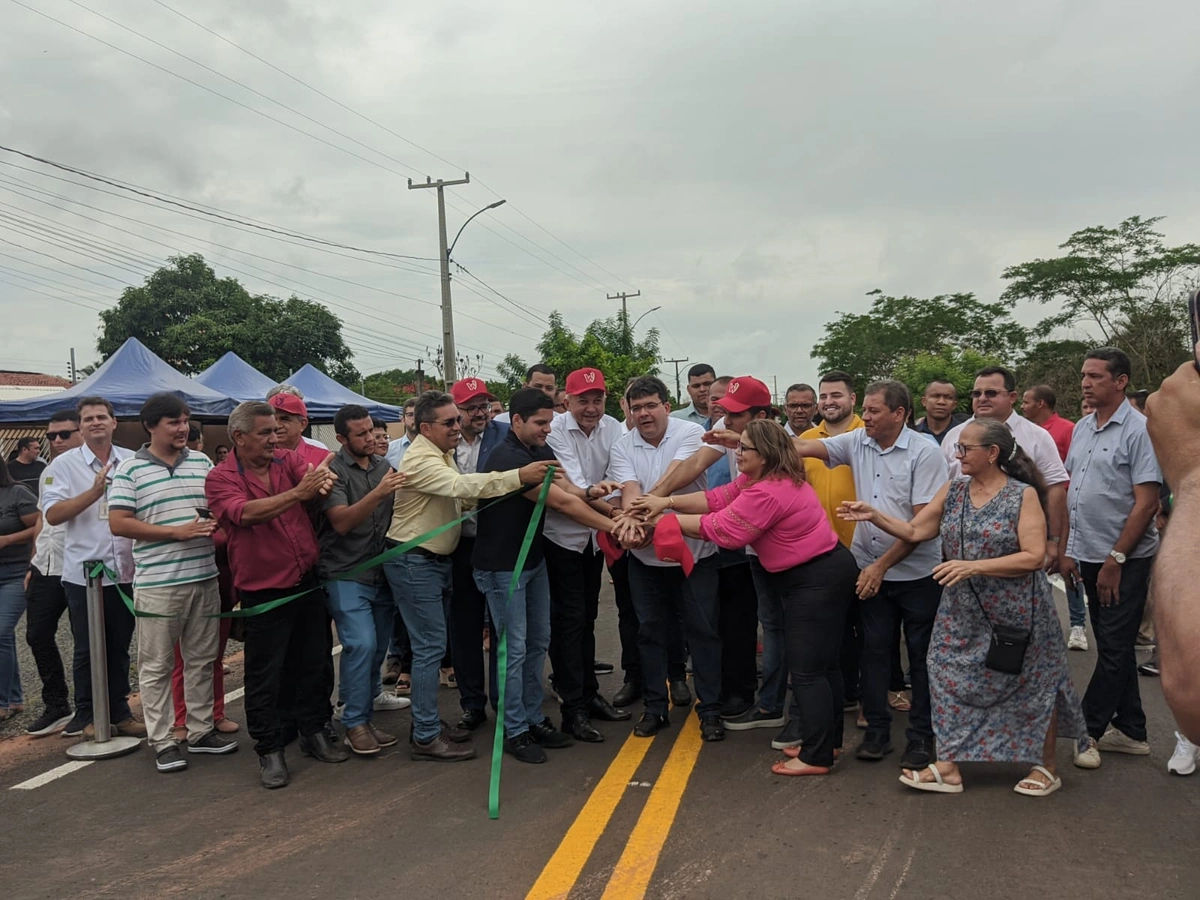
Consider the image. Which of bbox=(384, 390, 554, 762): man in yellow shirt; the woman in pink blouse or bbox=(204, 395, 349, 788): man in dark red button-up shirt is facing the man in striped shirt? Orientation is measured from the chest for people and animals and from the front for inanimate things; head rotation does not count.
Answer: the woman in pink blouse

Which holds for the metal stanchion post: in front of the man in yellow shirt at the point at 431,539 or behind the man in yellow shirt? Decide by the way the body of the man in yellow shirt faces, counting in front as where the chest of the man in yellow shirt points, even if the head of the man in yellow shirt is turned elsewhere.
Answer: behind

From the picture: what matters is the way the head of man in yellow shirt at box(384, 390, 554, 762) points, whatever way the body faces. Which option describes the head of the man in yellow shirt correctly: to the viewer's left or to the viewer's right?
to the viewer's right

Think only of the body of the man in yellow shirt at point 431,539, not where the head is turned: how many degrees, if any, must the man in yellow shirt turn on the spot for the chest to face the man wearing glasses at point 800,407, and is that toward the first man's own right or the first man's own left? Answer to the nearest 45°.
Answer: approximately 45° to the first man's own left

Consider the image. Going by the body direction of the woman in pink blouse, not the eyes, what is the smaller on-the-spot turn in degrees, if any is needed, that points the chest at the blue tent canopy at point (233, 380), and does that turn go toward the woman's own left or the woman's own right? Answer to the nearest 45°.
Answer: approximately 45° to the woman's own right

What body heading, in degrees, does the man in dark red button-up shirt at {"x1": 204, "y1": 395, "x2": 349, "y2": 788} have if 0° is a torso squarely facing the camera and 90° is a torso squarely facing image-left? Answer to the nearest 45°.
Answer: approximately 315°

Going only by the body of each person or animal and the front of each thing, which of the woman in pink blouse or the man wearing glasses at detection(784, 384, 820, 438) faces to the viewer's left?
the woman in pink blouse

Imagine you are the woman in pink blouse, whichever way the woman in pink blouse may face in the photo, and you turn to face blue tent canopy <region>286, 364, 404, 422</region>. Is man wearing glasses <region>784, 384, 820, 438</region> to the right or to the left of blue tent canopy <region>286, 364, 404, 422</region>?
right
